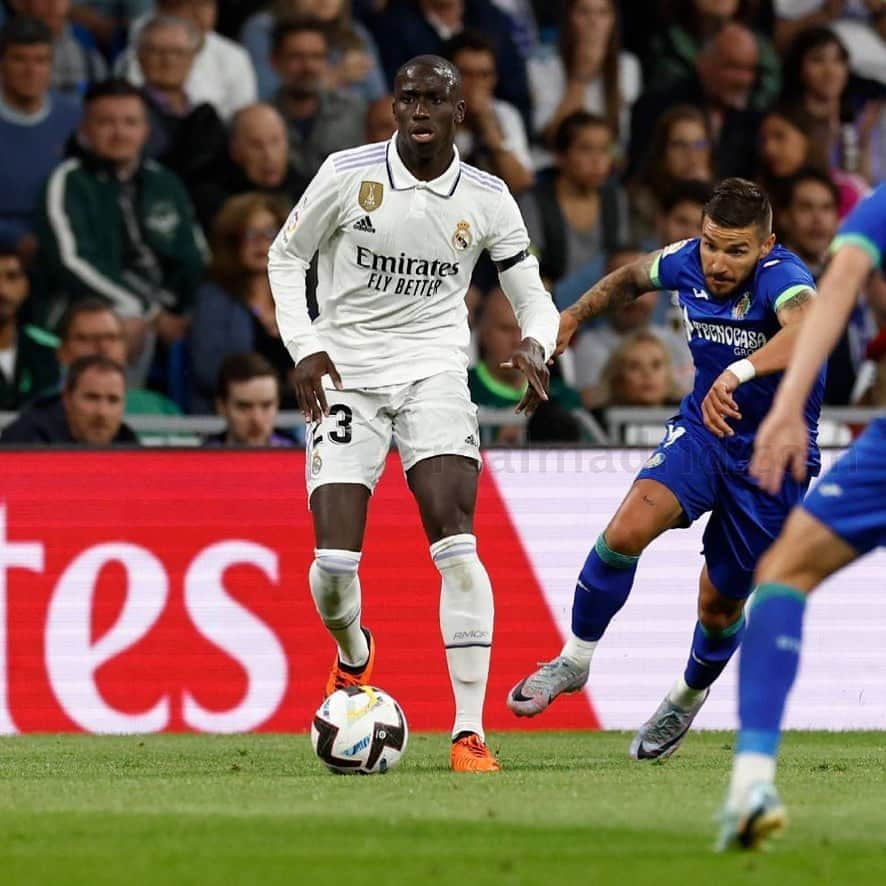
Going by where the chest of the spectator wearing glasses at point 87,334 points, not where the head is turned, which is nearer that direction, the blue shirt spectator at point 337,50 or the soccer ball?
the soccer ball

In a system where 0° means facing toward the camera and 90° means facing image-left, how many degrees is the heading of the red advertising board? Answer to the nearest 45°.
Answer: approximately 0°

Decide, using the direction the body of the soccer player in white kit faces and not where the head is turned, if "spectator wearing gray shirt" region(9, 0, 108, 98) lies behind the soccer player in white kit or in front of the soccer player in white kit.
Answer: behind

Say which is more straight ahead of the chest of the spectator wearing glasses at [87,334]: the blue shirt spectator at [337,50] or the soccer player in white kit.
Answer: the soccer player in white kit

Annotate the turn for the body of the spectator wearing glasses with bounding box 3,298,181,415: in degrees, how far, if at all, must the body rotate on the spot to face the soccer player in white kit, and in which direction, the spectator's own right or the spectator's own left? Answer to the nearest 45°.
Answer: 0° — they already face them

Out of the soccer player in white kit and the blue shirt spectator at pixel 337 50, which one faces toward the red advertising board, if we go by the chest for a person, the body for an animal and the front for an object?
the blue shirt spectator

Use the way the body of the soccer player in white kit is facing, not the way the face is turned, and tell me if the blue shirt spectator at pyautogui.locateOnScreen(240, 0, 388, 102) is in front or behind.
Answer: behind

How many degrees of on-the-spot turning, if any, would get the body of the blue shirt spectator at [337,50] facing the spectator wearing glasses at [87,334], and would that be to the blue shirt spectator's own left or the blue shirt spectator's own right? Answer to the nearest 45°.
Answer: approximately 45° to the blue shirt spectator's own right
